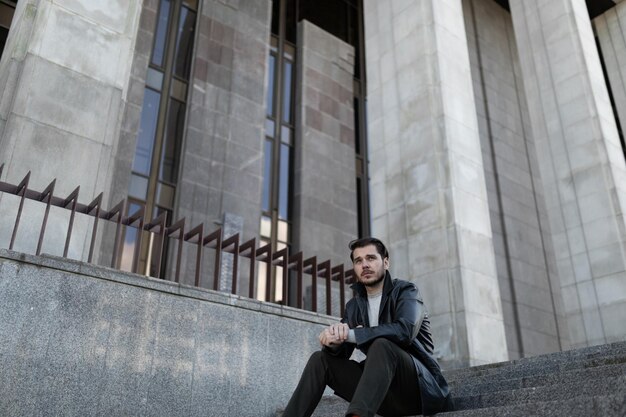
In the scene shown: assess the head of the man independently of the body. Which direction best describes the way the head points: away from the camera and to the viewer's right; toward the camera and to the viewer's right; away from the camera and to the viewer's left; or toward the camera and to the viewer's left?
toward the camera and to the viewer's left

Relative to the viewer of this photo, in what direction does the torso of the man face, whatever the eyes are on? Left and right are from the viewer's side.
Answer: facing the viewer and to the left of the viewer
